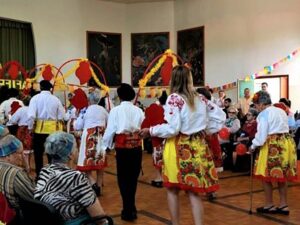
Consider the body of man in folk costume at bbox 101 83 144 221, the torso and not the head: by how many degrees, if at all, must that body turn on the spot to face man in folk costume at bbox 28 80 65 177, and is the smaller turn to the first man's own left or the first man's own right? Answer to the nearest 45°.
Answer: approximately 45° to the first man's own left

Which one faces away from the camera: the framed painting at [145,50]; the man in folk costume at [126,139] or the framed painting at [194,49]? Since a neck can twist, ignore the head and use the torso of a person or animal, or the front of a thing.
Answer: the man in folk costume

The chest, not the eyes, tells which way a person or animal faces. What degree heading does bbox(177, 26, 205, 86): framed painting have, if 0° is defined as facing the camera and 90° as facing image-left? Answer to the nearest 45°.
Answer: approximately 45°

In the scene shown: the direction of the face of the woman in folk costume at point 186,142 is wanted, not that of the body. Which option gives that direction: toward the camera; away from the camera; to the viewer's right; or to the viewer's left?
away from the camera

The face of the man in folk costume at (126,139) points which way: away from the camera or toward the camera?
away from the camera

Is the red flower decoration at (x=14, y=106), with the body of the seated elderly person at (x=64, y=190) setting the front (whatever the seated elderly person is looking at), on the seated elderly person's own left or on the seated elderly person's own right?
on the seated elderly person's own left

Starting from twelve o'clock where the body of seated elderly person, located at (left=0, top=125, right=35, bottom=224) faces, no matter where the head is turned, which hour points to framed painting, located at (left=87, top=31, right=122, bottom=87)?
The framed painting is roughly at 11 o'clock from the seated elderly person.

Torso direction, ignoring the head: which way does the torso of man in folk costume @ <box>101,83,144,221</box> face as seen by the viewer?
away from the camera

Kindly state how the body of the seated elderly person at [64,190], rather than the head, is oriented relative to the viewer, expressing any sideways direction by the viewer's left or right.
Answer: facing away from the viewer and to the right of the viewer
